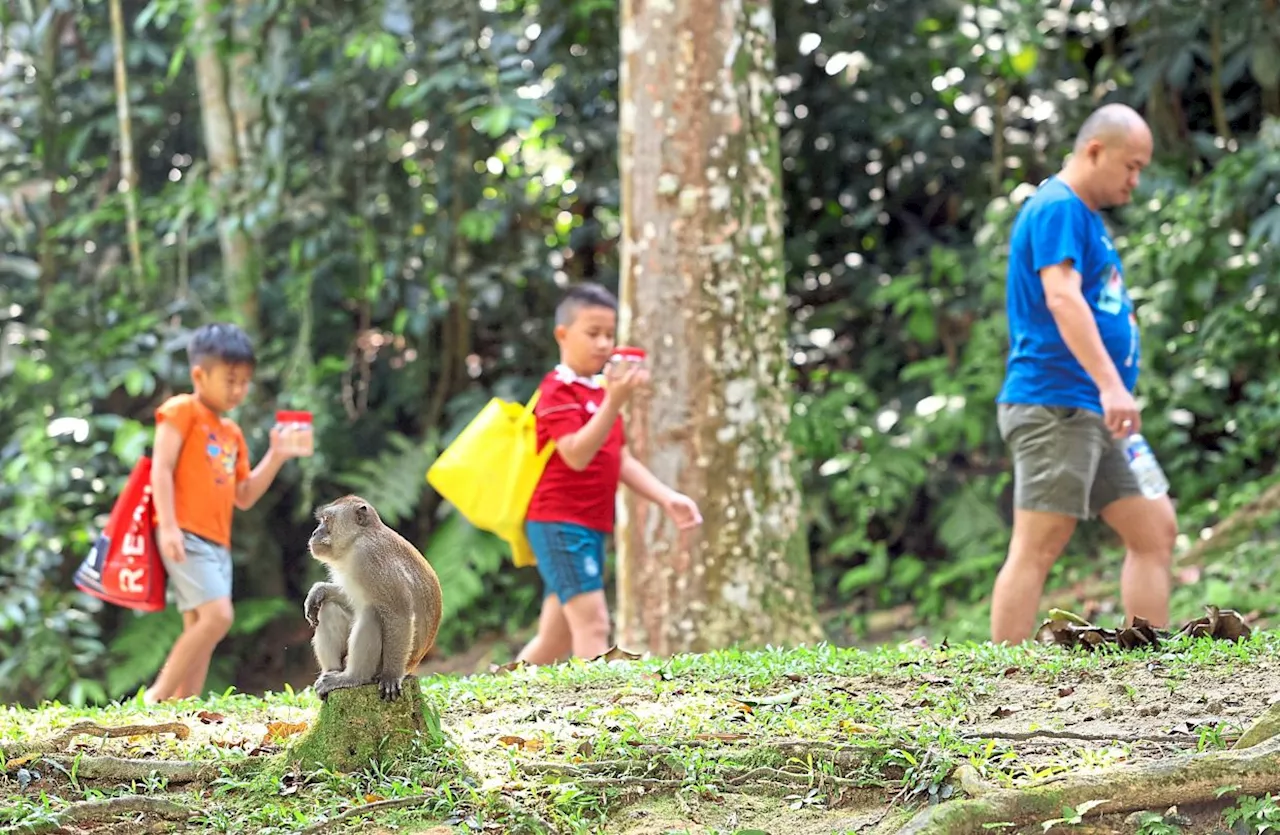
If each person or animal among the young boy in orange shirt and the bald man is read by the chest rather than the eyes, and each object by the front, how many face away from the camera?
0

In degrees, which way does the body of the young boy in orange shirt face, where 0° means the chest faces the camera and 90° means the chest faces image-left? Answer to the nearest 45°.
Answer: approximately 315°

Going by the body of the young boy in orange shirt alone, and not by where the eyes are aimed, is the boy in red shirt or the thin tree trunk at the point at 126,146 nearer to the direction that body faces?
the boy in red shirt

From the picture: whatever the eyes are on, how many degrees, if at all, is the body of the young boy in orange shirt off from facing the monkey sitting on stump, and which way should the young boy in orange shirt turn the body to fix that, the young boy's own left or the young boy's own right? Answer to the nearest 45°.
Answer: approximately 45° to the young boy's own right

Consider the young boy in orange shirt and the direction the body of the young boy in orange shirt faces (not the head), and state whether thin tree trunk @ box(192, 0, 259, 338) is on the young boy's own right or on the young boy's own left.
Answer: on the young boy's own left

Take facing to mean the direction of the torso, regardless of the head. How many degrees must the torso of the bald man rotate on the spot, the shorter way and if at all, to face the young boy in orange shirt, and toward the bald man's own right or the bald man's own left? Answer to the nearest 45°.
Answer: approximately 180°

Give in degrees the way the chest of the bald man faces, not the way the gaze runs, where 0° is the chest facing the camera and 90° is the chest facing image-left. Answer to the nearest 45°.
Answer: approximately 270°

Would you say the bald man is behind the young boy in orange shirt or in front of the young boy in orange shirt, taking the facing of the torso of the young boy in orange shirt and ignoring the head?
in front

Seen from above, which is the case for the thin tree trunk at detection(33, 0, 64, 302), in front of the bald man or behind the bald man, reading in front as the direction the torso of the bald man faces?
behind

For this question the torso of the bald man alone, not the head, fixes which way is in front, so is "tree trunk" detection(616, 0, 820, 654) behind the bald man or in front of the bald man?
behind

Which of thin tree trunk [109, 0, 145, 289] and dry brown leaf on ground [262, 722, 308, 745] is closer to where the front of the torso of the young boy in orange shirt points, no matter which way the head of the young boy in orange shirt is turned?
the dry brown leaf on ground

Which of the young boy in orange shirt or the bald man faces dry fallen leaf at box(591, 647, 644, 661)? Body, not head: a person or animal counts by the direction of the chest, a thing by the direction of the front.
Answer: the young boy in orange shirt

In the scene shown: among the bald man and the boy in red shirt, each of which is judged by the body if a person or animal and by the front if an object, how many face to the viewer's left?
0
